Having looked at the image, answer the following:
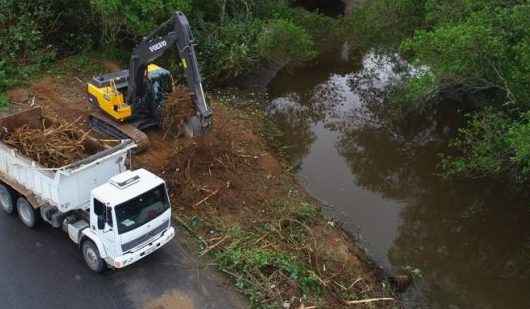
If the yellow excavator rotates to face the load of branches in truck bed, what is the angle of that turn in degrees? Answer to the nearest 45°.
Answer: approximately 90° to its right

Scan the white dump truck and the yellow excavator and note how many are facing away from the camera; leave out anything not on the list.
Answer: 0

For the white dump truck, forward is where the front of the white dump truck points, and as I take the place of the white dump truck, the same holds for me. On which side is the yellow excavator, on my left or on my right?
on my left

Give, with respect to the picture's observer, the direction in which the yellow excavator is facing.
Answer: facing the viewer and to the right of the viewer

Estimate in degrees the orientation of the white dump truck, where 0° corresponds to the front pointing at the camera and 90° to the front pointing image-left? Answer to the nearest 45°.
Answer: approximately 315°

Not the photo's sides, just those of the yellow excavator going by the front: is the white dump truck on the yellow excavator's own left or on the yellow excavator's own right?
on the yellow excavator's own right
